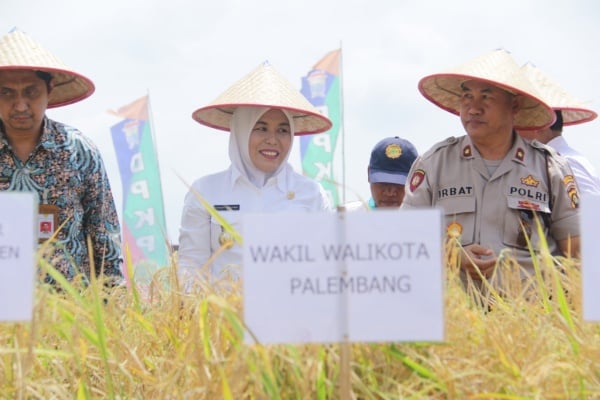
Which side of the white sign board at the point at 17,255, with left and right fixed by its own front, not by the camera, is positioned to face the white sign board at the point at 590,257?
left

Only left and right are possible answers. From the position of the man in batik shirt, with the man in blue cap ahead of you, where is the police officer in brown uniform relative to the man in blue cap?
right

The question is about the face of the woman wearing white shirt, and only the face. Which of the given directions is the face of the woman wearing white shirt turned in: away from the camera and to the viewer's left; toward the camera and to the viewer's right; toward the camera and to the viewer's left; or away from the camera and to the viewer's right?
toward the camera and to the viewer's right

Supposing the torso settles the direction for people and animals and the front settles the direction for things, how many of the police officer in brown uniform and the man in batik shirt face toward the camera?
2

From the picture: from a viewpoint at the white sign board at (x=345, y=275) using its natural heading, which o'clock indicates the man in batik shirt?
The man in batik shirt is roughly at 5 o'clock from the white sign board.

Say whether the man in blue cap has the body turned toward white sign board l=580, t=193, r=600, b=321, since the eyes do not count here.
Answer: yes
